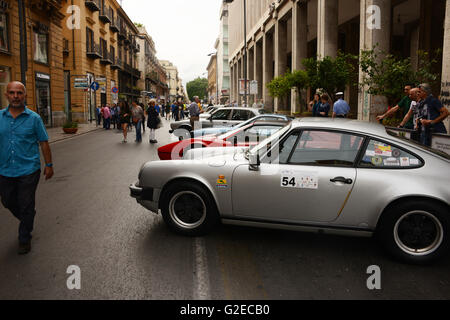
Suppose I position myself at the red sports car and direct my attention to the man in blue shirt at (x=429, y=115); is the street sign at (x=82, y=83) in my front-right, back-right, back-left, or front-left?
back-left

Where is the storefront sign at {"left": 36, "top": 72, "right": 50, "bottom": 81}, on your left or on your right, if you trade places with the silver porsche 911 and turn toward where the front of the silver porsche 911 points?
on your right

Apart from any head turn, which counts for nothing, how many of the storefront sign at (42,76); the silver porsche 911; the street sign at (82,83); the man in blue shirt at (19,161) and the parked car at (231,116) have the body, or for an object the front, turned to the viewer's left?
2

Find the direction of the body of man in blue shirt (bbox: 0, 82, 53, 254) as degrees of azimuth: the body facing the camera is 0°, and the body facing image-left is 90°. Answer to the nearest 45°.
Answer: approximately 0°

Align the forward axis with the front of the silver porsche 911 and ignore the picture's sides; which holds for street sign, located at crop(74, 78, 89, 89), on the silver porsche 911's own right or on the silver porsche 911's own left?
on the silver porsche 911's own right

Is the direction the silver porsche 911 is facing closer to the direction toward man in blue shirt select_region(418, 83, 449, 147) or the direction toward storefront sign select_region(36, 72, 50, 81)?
the storefront sign

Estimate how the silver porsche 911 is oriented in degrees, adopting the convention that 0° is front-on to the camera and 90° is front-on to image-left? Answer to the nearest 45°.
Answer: approximately 90°

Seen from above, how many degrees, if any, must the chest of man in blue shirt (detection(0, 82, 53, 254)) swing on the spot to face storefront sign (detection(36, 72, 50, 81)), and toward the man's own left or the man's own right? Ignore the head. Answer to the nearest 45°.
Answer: approximately 180°

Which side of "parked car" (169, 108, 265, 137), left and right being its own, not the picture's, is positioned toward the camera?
left

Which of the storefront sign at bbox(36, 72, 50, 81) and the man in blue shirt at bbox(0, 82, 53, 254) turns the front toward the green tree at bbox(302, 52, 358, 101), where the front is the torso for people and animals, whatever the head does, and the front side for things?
the storefront sign

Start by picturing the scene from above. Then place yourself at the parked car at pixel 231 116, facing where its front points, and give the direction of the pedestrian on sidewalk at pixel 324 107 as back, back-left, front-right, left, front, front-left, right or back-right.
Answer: back

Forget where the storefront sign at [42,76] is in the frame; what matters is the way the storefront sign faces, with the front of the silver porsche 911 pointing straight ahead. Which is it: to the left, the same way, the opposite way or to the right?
the opposite way
